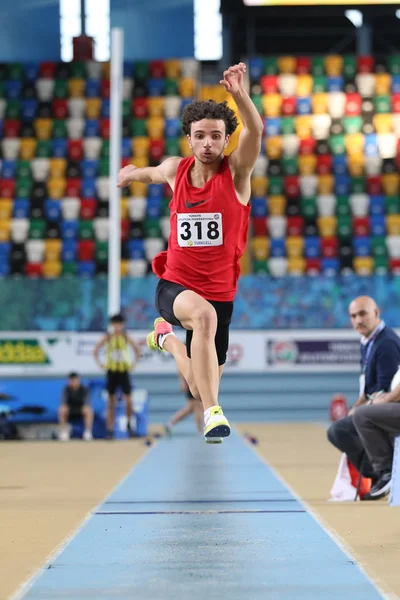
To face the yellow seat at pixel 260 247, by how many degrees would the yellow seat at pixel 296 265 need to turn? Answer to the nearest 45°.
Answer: approximately 90° to its right

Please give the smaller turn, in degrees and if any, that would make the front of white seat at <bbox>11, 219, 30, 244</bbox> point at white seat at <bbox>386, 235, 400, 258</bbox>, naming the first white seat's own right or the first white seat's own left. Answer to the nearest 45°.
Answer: approximately 90° to the first white seat's own left

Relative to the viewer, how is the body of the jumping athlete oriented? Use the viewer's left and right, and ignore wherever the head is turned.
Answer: facing the viewer

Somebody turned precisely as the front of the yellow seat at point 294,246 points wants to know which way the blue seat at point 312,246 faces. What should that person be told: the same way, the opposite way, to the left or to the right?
the same way

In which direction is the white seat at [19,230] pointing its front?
toward the camera

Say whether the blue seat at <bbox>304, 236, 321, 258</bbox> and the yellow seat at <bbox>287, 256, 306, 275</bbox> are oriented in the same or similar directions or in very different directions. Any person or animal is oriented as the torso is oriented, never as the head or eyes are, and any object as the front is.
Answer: same or similar directions

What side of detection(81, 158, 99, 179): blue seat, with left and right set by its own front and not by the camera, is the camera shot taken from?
front

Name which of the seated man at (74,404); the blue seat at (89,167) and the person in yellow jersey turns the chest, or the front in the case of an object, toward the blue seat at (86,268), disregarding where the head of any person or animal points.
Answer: the blue seat at (89,167)

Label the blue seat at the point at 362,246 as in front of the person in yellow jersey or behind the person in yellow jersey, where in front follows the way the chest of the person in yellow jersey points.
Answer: behind

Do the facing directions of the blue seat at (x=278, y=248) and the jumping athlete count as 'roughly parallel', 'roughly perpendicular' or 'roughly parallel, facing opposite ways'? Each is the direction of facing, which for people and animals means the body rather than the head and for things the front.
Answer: roughly parallel

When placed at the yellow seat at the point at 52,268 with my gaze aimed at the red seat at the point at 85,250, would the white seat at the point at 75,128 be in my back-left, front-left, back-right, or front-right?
front-left

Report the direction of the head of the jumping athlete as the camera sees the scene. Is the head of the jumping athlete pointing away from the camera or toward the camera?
toward the camera

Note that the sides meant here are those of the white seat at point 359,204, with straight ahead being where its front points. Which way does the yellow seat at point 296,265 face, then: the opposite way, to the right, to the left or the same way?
the same way

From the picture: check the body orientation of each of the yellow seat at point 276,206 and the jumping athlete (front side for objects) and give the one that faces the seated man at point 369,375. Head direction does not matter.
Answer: the yellow seat

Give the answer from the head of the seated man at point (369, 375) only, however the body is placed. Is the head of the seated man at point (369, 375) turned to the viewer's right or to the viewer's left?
to the viewer's left

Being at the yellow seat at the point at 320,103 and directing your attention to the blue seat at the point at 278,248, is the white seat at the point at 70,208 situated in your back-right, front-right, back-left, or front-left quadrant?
front-right

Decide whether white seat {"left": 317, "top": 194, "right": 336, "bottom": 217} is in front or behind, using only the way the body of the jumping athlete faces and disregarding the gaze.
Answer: behind
